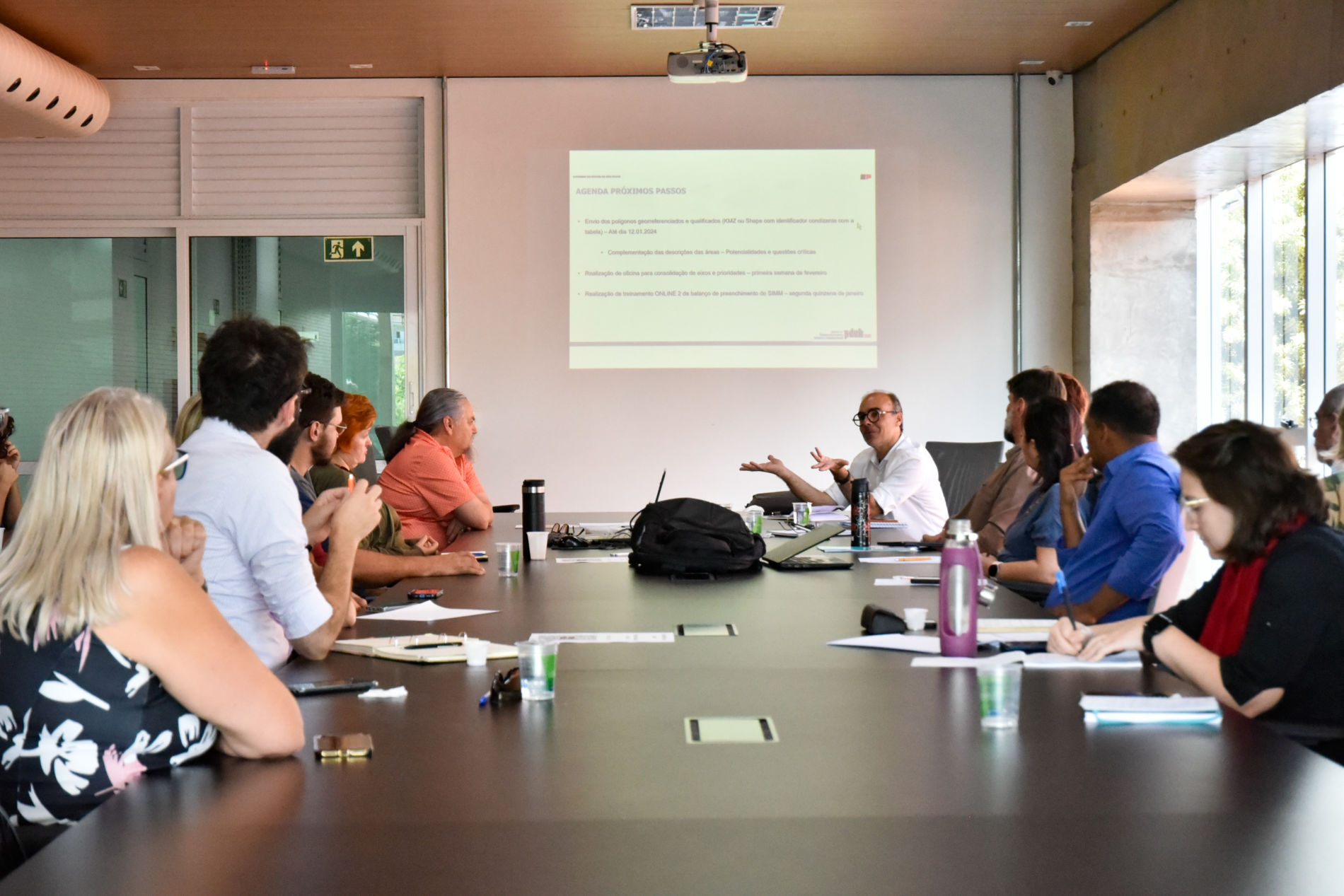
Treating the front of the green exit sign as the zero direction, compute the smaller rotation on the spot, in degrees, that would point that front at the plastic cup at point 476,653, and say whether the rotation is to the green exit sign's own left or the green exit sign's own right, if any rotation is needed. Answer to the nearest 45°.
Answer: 0° — it already faces it

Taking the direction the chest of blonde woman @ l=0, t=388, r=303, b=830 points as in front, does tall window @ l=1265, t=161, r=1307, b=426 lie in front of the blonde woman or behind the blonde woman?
in front

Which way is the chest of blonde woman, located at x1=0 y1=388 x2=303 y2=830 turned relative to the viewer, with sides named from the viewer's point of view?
facing away from the viewer and to the right of the viewer

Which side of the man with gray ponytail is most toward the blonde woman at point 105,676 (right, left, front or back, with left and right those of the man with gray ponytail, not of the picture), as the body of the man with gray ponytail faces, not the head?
right

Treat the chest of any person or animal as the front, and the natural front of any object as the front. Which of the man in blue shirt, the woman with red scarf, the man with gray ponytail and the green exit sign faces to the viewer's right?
the man with gray ponytail

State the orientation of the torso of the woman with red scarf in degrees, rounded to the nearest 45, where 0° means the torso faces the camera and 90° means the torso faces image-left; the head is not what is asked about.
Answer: approximately 90°

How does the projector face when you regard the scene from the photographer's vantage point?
facing away from the viewer

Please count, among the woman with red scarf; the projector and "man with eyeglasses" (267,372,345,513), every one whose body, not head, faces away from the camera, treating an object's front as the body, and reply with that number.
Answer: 1

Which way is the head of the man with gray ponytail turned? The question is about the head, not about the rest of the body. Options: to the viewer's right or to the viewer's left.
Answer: to the viewer's right
